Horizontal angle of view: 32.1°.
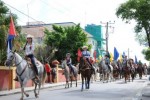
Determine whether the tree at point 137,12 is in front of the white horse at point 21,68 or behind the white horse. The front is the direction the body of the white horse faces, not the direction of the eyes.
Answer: behind

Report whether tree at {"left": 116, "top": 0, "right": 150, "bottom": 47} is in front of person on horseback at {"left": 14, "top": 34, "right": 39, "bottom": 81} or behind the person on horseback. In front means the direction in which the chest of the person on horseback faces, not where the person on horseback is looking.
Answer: behind

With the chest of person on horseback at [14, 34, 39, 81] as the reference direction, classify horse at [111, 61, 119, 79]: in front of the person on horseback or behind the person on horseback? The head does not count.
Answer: behind

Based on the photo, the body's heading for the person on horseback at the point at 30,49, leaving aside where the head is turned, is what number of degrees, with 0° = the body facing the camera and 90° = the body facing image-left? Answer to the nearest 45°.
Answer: approximately 45°

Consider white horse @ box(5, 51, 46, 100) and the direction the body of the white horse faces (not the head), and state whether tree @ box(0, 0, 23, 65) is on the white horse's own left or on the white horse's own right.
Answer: on the white horse's own right

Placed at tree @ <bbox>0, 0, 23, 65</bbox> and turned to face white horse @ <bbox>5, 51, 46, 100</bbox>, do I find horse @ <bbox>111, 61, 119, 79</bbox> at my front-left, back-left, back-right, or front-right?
back-left

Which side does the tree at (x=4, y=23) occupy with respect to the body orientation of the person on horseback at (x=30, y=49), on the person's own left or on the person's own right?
on the person's own right

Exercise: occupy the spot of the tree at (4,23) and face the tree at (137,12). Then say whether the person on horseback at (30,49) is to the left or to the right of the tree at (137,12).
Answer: right

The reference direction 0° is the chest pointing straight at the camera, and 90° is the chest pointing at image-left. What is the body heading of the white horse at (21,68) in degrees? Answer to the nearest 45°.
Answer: approximately 45°
